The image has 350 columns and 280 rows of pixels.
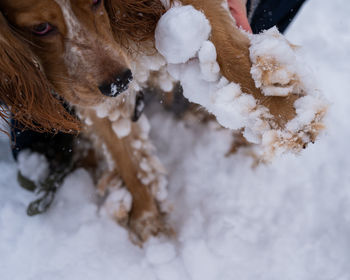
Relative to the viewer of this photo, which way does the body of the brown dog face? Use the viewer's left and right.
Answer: facing the viewer and to the right of the viewer
